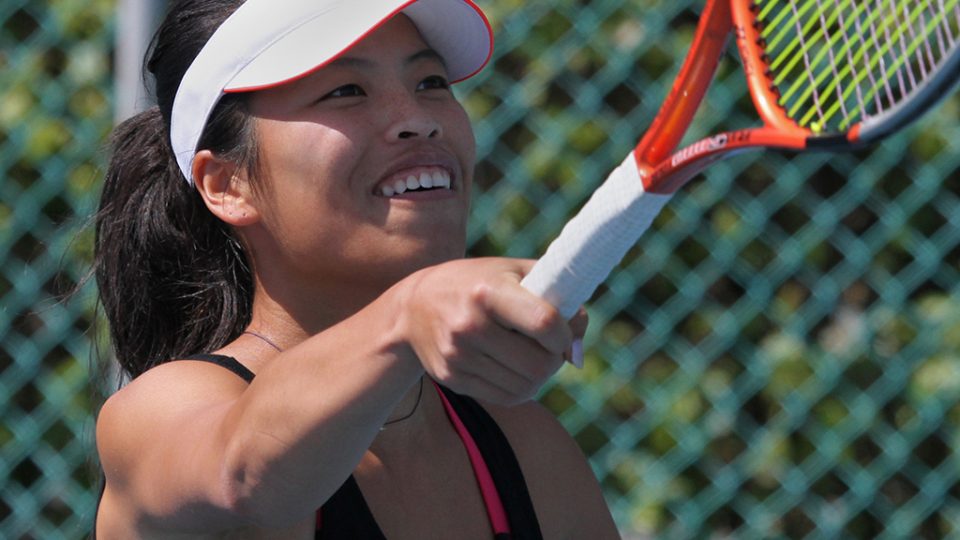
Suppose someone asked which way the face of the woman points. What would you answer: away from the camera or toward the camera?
toward the camera

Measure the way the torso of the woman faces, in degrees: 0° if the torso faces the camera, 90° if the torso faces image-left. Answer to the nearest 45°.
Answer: approximately 315°
